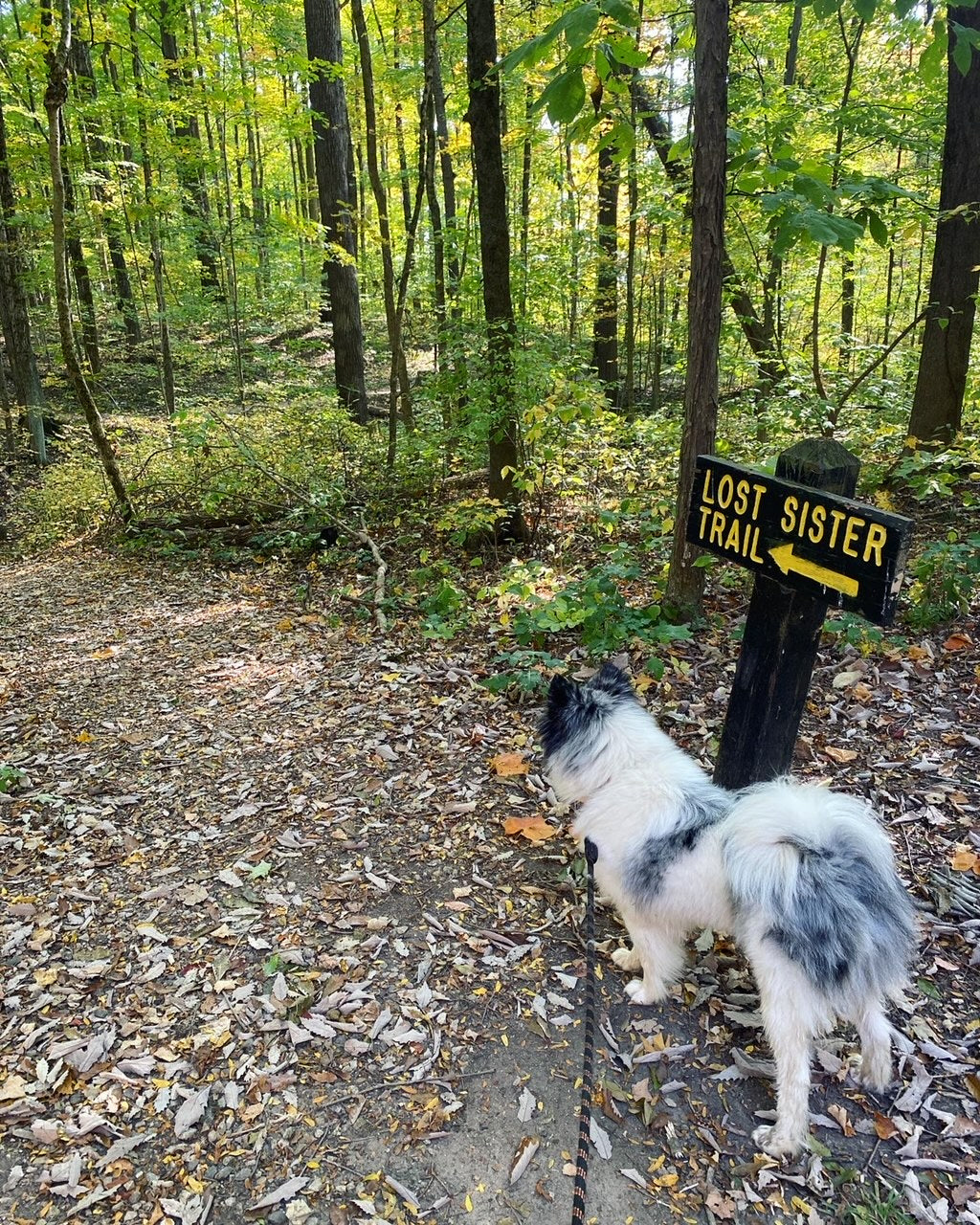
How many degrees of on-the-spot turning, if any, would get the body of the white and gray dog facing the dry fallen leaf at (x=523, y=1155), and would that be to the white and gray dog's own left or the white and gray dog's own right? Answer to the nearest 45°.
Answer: approximately 90° to the white and gray dog's own left

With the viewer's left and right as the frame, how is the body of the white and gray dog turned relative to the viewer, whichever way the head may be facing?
facing away from the viewer and to the left of the viewer

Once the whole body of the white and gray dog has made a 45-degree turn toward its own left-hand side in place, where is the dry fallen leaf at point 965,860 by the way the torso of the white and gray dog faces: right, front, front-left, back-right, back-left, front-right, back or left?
back-right

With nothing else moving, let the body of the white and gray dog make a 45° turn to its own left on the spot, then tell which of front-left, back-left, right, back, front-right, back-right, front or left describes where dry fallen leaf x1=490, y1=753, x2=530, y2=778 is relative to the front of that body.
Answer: front-right

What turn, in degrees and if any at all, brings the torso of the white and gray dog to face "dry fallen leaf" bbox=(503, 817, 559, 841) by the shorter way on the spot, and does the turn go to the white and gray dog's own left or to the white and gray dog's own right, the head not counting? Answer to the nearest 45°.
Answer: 0° — it already faces it
